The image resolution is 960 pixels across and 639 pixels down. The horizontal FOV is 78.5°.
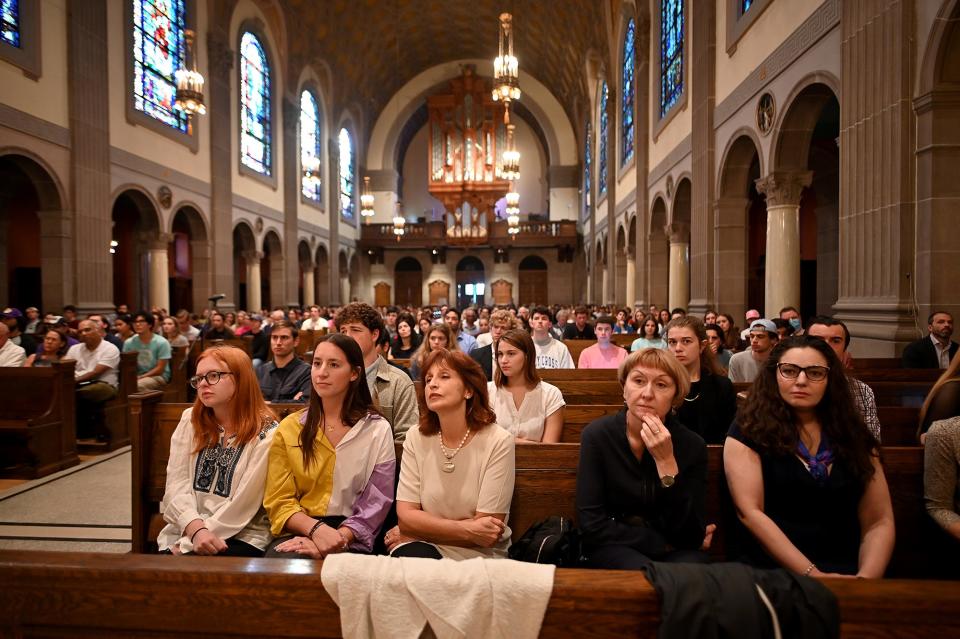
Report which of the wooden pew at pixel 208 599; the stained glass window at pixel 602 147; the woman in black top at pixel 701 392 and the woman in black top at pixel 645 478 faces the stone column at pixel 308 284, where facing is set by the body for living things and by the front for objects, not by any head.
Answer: the stained glass window

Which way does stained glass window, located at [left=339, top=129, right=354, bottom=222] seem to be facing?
to the viewer's right

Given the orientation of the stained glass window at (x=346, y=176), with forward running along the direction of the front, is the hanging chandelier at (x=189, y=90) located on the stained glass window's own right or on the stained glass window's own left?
on the stained glass window's own right

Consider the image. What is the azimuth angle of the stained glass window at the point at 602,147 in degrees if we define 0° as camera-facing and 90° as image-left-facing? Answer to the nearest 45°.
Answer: approximately 90°

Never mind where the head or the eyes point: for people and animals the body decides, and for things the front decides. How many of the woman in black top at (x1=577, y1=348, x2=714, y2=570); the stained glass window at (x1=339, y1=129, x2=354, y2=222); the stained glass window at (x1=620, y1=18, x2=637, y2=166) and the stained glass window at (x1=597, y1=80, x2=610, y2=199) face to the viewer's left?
2

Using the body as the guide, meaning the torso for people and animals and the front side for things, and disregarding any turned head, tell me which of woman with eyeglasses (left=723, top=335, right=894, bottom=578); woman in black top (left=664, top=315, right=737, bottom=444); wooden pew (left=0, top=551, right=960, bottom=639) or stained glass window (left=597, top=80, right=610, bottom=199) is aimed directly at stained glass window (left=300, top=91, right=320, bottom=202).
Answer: stained glass window (left=597, top=80, right=610, bottom=199)

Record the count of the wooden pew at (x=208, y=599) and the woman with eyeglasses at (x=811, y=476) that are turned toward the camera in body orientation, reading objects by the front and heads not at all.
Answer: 2

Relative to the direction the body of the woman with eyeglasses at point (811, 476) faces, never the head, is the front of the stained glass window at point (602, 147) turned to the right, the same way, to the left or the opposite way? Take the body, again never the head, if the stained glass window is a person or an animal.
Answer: to the right

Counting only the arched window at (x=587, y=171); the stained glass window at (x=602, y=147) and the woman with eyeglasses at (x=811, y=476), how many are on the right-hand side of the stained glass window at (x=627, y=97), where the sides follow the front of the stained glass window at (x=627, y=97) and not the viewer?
2

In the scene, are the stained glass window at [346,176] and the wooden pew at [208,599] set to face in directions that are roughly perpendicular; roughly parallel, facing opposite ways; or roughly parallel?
roughly perpendicular

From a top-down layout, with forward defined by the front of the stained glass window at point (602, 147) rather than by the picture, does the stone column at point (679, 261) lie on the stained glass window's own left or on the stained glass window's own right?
on the stained glass window's own left

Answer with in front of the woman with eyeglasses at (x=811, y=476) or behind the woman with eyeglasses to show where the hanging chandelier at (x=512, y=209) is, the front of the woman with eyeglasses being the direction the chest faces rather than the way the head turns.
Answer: behind

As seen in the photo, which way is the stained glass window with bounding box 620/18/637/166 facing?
to the viewer's left
